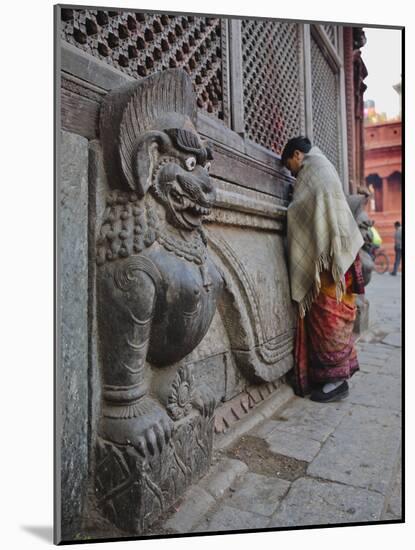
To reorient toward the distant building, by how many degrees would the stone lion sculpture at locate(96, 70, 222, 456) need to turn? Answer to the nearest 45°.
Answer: approximately 90° to its left

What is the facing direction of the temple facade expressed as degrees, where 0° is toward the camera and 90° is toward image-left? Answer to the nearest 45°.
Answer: approximately 315°
